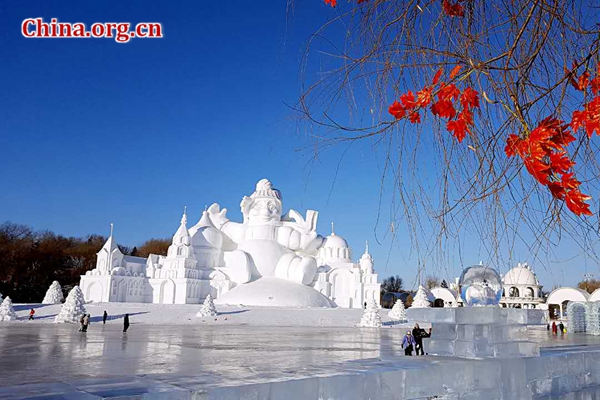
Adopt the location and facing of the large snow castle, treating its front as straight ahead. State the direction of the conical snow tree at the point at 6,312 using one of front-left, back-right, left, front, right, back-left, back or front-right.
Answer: front-right

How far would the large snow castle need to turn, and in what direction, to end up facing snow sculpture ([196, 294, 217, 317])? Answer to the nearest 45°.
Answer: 0° — it already faces it

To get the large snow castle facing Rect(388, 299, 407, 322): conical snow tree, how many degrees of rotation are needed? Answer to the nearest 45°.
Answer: approximately 45° to its left

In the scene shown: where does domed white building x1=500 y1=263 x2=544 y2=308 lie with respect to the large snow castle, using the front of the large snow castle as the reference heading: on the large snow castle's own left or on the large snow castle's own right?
on the large snow castle's own left

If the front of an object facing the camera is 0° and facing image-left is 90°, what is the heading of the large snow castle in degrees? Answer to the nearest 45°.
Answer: approximately 0°

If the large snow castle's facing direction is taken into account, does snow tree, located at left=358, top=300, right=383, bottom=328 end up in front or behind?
in front

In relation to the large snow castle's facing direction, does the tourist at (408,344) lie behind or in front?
in front
